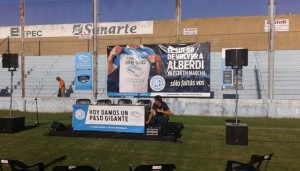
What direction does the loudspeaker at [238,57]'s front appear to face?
toward the camera

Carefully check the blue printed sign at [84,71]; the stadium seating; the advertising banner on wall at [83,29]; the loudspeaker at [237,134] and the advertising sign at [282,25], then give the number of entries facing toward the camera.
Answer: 5

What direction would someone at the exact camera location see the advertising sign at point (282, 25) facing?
facing the viewer

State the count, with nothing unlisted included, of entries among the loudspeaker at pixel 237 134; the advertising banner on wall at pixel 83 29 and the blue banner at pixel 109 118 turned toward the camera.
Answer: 3

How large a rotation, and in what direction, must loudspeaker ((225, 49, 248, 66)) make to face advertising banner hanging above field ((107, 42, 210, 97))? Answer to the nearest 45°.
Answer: approximately 135° to its right

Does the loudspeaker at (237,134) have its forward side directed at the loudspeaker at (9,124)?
no

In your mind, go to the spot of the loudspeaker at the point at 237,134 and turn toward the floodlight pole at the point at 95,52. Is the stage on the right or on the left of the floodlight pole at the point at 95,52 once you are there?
left

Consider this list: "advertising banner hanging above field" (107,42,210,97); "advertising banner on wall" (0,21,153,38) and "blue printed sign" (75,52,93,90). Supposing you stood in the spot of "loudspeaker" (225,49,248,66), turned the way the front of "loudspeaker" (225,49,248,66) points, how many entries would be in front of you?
0

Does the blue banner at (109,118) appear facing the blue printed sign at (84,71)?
no

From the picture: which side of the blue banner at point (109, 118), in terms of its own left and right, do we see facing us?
front

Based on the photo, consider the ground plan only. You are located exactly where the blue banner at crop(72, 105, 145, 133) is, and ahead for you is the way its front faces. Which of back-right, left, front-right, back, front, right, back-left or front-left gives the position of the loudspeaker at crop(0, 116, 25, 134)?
right

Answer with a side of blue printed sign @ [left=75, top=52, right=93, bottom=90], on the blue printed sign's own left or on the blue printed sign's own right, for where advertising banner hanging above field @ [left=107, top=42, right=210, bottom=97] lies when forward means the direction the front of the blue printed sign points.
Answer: on the blue printed sign's own left

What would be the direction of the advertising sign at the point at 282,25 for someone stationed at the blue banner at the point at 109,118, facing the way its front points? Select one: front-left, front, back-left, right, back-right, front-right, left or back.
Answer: back-left

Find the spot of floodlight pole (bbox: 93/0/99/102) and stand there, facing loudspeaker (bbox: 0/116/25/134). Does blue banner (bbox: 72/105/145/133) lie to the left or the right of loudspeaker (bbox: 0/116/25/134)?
left

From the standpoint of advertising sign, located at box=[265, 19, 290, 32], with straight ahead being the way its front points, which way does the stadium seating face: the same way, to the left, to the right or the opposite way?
the same way

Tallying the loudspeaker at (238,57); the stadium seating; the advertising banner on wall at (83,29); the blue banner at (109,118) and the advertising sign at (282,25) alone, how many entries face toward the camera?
5
